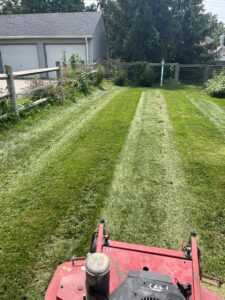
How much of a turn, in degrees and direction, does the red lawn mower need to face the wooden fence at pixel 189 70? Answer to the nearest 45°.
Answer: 0° — it already faces it

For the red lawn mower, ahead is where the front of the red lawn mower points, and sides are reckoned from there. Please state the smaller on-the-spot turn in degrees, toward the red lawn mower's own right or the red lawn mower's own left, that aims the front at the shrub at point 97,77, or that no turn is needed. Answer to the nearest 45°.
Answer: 0° — it already faces it

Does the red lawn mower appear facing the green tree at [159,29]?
yes

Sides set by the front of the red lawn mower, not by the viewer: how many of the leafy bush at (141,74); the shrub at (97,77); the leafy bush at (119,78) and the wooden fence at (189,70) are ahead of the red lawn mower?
4

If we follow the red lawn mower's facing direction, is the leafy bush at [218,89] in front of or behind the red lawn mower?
in front

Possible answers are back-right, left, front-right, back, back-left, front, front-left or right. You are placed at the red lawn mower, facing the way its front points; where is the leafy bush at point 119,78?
front

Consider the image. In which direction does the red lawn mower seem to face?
away from the camera

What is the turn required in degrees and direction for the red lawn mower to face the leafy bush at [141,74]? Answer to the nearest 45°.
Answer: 0° — it already faces it
